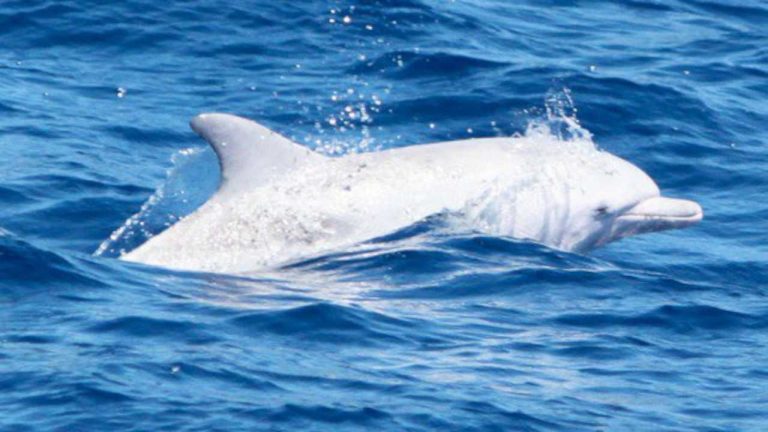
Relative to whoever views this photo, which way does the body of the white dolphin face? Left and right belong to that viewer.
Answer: facing to the right of the viewer
